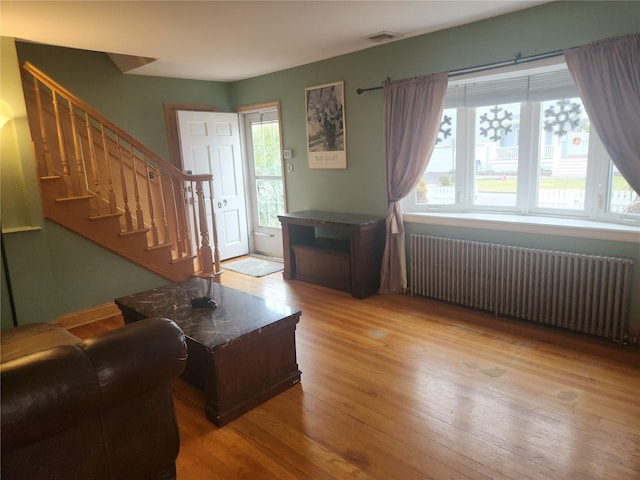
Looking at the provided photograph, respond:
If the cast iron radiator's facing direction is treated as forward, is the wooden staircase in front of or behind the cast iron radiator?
in front

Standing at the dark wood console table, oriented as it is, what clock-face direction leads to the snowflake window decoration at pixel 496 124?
The snowflake window decoration is roughly at 8 o'clock from the dark wood console table.

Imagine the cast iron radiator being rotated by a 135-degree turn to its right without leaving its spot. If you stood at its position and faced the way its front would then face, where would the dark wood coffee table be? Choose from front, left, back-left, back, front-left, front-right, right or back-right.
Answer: back-left

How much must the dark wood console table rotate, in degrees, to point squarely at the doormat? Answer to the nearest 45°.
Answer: approximately 90° to its right

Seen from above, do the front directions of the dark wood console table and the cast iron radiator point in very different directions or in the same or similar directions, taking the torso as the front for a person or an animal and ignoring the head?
same or similar directions

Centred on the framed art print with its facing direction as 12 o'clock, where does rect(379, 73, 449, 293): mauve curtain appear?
The mauve curtain is roughly at 9 o'clock from the framed art print.

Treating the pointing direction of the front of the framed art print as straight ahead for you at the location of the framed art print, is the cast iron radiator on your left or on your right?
on your left

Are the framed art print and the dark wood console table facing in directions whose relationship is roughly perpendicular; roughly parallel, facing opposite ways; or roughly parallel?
roughly parallel

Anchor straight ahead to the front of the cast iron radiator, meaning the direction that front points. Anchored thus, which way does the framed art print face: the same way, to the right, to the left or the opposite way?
the same way

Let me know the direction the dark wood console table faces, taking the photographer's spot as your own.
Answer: facing the viewer and to the left of the viewer

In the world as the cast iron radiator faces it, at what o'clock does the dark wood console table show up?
The dark wood console table is roughly at 2 o'clock from the cast iron radiator.

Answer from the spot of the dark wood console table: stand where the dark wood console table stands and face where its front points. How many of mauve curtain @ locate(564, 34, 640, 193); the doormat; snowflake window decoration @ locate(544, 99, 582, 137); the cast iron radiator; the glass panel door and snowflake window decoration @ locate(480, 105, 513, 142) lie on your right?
2

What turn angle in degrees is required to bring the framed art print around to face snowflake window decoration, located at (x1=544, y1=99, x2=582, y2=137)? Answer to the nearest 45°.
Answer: approximately 90° to its left

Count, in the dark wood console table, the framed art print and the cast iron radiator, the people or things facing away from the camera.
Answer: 0

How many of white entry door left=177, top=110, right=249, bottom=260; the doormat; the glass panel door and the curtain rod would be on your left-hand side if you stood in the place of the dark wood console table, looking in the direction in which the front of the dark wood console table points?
1

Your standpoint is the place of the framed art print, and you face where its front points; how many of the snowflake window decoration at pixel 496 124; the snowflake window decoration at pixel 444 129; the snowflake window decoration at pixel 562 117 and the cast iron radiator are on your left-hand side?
4

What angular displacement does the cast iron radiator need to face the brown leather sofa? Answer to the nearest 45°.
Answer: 0° — it already faces it
